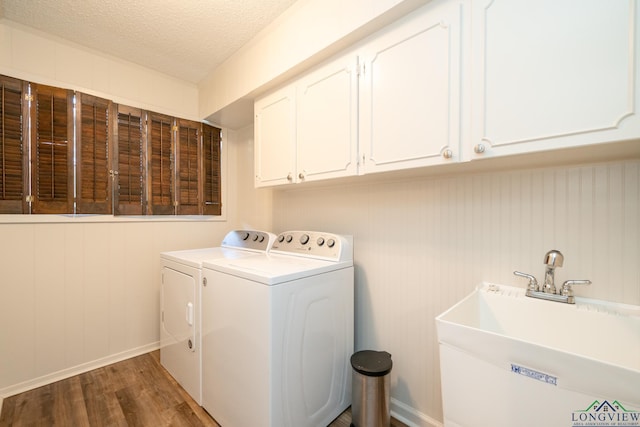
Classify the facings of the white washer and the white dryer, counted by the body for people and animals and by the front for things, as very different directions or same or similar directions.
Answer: same or similar directions

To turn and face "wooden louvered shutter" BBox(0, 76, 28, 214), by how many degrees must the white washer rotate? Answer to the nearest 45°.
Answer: approximately 45° to its right

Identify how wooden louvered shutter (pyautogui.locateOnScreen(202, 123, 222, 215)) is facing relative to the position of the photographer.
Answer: facing the viewer and to the right of the viewer

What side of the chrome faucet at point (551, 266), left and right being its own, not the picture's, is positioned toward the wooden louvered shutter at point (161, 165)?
right

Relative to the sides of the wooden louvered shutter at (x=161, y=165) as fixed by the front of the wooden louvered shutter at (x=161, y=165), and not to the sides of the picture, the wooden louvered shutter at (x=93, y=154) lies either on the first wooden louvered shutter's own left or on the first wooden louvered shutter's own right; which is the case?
on the first wooden louvered shutter's own right

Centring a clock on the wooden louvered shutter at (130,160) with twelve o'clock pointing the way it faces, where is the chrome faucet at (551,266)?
The chrome faucet is roughly at 11 o'clock from the wooden louvered shutter.

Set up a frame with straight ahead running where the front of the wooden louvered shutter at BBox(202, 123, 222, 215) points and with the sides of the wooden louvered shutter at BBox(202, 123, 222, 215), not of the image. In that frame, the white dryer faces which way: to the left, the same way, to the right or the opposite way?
to the right

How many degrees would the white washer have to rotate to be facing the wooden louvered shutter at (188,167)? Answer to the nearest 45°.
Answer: approximately 90° to its right

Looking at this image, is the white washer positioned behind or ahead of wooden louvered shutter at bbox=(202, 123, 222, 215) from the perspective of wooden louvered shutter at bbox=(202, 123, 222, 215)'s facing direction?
ahead

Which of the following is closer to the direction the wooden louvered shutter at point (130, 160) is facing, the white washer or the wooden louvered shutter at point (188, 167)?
the white washer

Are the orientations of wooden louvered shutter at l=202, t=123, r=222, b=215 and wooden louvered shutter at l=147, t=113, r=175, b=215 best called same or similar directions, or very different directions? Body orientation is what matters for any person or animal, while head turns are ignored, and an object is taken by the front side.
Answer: same or similar directions

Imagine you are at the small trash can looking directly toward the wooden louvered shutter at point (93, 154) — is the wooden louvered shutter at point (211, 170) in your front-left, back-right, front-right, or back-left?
front-right

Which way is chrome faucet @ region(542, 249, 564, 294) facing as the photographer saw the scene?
facing the viewer
